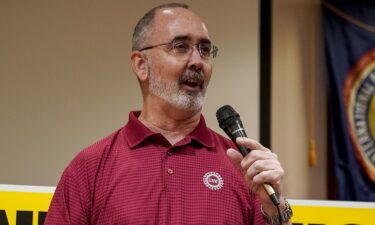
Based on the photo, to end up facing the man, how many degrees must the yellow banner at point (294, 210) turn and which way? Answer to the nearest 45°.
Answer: approximately 45° to its right

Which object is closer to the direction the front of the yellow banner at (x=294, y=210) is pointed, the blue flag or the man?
the man

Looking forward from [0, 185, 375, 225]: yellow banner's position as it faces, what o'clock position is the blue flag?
The blue flag is roughly at 7 o'clock from the yellow banner.

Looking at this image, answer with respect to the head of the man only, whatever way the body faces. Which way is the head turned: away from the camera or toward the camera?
toward the camera

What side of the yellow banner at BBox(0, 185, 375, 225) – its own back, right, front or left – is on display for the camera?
front
